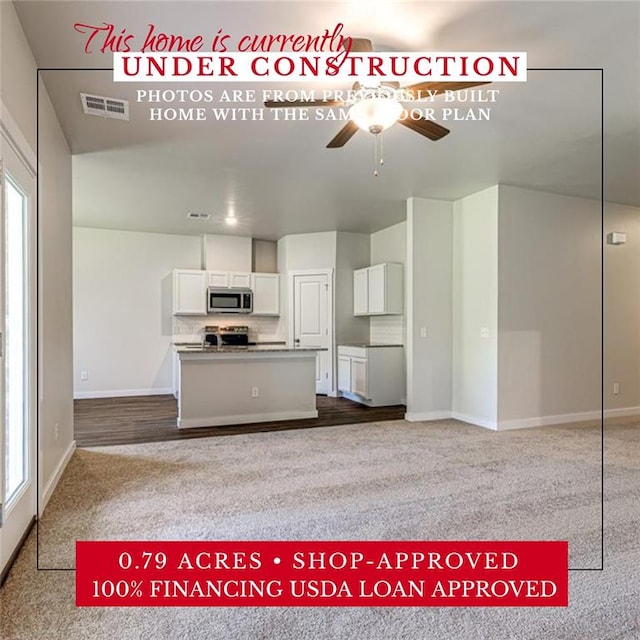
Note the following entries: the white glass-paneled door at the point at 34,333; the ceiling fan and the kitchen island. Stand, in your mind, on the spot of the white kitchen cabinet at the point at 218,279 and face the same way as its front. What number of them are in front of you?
3

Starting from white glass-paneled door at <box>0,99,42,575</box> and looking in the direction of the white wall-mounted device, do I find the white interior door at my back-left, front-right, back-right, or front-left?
front-left

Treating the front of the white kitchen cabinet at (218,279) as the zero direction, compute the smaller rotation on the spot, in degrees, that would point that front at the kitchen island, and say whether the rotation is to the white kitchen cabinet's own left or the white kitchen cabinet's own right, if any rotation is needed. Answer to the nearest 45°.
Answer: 0° — it already faces it

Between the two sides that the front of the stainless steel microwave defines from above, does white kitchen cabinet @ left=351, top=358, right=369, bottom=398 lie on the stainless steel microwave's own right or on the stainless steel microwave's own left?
on the stainless steel microwave's own left

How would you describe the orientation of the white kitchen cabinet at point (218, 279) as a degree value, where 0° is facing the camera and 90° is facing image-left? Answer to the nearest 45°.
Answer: approximately 0°

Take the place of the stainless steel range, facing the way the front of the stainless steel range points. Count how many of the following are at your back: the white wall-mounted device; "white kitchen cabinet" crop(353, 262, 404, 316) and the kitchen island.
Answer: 0

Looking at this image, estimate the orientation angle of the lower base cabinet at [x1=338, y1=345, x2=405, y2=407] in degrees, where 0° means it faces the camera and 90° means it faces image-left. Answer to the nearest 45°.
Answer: approximately 45°

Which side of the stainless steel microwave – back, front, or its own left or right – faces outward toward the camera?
front

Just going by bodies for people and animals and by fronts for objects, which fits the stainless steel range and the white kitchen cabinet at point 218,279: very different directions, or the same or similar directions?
same or similar directions

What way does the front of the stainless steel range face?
toward the camera

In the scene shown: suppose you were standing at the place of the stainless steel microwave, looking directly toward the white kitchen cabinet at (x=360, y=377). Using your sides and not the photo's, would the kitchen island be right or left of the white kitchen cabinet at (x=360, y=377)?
right

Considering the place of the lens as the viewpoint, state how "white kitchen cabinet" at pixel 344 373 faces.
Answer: facing the viewer and to the left of the viewer

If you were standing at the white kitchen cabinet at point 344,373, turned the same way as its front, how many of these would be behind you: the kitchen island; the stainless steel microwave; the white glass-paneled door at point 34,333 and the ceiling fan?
0

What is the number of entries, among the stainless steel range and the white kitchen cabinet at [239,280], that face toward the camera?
2

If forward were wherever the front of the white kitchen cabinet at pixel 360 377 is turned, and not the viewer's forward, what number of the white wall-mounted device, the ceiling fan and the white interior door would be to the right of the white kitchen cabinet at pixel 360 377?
1
